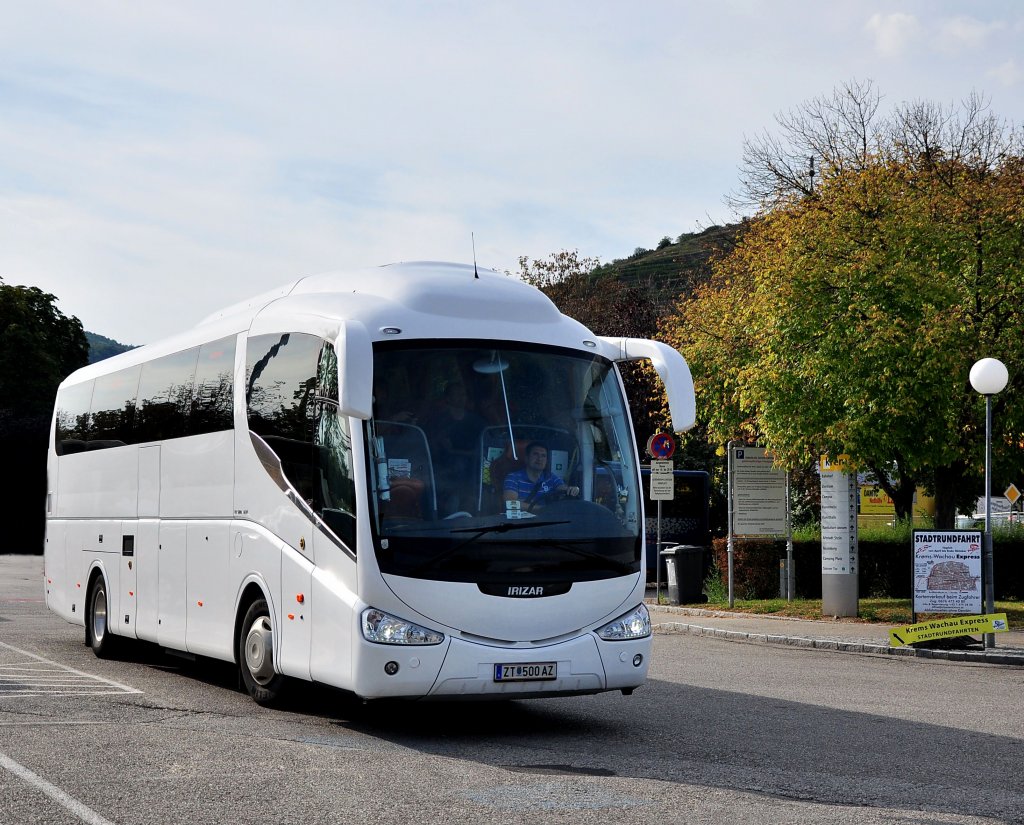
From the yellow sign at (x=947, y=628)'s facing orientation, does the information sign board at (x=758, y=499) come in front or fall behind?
behind

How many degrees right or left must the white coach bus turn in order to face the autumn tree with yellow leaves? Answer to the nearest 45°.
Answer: approximately 90° to its left

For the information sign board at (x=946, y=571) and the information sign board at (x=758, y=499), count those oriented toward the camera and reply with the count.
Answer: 2

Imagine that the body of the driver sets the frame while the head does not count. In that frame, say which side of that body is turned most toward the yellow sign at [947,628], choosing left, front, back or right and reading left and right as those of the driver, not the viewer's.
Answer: left

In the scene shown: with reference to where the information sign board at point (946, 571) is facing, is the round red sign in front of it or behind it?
behind

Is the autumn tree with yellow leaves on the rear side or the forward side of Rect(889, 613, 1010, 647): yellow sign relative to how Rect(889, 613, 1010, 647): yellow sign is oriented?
on the rear side

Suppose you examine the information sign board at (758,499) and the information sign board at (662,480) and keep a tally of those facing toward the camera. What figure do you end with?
2

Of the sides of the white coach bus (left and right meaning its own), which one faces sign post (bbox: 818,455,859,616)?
left
